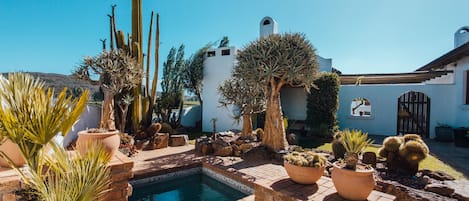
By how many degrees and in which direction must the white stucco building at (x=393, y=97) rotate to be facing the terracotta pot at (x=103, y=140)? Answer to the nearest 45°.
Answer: approximately 45° to its right

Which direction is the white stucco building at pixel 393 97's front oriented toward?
toward the camera

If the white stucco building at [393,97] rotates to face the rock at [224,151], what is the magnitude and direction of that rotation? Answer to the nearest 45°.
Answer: approximately 45° to its right

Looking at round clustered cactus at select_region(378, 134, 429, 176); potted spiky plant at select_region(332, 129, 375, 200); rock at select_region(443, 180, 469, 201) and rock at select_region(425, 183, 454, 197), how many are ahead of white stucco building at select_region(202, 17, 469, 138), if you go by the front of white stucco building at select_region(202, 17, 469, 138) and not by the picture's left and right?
4

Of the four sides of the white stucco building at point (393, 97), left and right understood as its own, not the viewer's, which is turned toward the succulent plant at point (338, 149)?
front

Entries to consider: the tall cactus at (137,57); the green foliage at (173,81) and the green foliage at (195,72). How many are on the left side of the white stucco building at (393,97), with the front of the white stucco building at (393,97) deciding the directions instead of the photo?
0

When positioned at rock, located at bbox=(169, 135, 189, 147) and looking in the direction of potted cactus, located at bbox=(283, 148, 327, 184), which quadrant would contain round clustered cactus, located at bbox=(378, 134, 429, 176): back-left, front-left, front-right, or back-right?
front-left

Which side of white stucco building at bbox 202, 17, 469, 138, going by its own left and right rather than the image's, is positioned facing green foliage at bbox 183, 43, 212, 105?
right

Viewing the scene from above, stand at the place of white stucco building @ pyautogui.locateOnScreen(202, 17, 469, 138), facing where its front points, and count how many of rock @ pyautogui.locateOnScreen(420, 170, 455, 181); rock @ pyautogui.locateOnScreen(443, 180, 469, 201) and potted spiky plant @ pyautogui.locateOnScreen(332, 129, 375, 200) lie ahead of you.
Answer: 3

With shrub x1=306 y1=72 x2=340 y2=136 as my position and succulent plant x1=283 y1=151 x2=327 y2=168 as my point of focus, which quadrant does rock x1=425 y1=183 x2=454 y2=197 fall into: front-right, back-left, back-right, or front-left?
front-left

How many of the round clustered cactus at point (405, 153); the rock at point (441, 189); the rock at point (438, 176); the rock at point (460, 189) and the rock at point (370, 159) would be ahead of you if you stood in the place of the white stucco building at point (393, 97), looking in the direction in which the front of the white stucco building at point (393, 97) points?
5

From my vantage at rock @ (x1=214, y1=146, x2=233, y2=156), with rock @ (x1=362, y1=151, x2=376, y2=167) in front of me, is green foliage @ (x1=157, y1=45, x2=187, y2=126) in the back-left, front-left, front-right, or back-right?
back-left

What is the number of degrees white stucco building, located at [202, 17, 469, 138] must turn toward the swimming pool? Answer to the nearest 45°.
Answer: approximately 45° to its right

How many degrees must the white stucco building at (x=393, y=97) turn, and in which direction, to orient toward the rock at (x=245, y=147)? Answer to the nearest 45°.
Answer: approximately 45° to its right

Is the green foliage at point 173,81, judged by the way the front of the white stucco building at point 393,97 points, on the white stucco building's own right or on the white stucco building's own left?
on the white stucco building's own right

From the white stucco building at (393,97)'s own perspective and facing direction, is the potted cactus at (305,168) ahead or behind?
ahead

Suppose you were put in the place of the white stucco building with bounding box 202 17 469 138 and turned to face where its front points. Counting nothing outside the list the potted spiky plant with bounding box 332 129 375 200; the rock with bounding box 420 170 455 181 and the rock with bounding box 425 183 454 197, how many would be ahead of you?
3

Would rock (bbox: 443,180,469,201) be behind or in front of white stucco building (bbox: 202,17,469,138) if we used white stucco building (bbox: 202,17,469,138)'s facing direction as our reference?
in front
